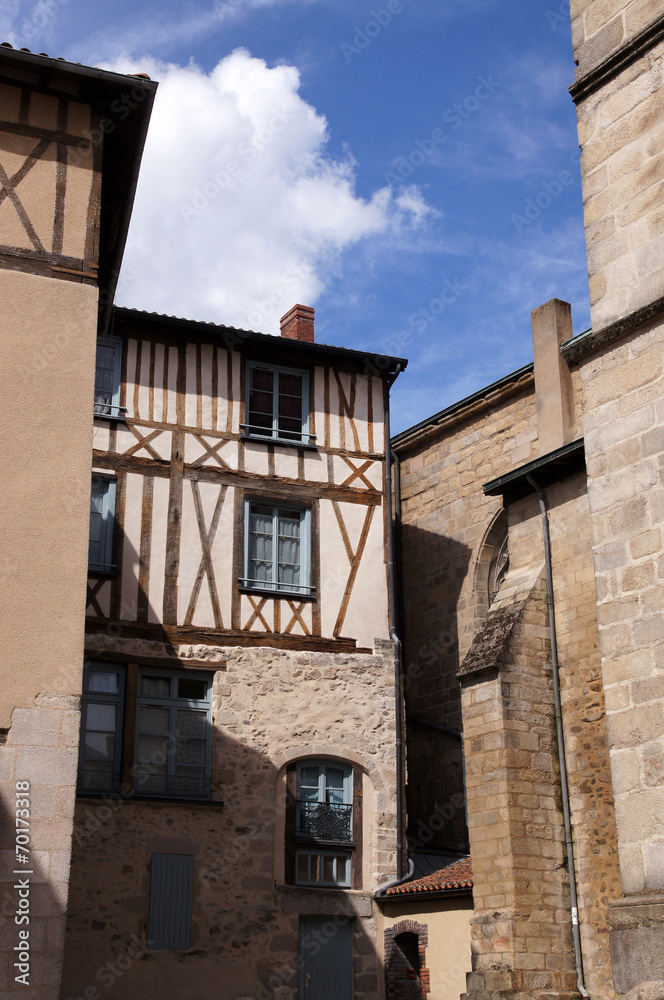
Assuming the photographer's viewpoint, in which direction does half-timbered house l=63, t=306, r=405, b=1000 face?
facing the viewer
